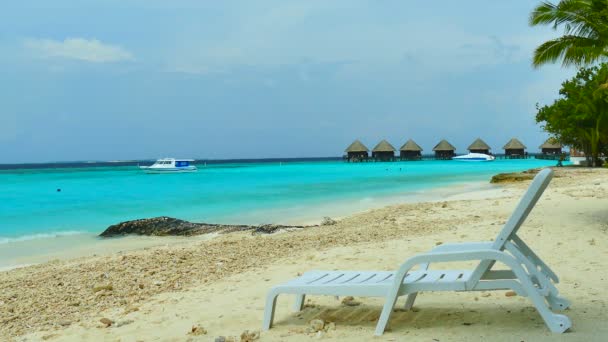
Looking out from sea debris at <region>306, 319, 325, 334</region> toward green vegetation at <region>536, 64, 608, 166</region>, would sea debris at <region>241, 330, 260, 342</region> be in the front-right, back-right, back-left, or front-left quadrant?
back-left

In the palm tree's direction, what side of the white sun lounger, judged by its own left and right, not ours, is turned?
right

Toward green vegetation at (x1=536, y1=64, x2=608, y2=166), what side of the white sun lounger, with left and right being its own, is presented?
right

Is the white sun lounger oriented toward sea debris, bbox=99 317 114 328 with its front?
yes

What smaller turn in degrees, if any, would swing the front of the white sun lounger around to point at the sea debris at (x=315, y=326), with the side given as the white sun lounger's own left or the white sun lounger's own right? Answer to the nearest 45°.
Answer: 0° — it already faces it

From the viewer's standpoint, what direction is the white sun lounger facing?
to the viewer's left
